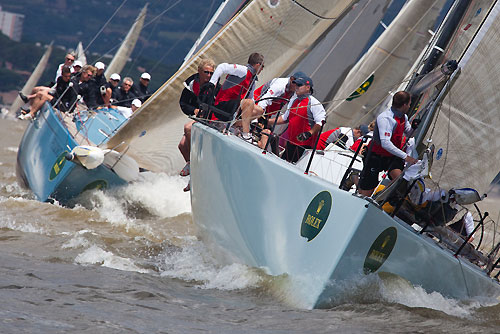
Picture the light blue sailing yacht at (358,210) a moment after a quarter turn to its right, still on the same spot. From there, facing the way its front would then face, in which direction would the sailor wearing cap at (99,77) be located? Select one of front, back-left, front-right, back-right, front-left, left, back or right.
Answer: front-right

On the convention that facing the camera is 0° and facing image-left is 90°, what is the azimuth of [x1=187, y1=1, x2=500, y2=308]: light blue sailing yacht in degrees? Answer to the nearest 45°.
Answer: approximately 0°

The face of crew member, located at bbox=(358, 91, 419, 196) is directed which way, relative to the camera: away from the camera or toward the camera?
away from the camera

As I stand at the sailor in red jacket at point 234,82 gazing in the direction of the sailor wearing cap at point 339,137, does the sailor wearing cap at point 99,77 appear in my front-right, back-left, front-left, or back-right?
back-left

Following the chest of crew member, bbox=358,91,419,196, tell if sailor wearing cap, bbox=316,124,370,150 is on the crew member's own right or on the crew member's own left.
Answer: on the crew member's own left
